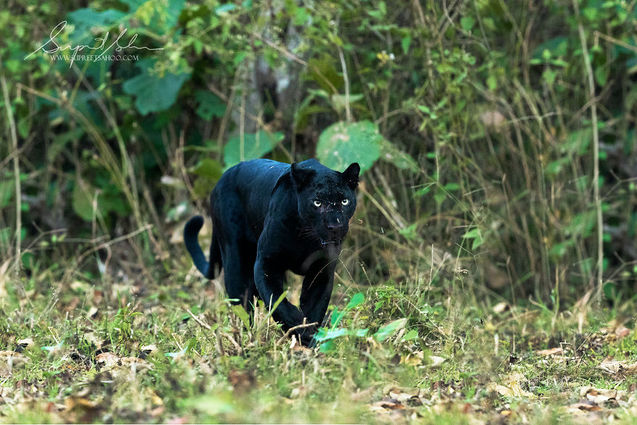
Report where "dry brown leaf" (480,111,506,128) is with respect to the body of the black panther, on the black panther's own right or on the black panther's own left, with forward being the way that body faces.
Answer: on the black panther's own left

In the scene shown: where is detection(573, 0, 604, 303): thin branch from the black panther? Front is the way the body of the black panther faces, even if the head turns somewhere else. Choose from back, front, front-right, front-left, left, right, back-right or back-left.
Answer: left

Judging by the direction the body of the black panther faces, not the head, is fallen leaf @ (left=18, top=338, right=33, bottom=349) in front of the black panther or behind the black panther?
behind

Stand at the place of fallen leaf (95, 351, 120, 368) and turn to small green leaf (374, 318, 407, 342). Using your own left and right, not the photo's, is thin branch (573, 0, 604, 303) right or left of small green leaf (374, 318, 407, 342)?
left

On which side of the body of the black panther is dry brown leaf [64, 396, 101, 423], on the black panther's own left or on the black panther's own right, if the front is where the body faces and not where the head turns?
on the black panther's own right

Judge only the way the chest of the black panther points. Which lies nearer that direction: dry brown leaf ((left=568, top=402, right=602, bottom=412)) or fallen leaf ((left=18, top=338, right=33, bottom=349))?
the dry brown leaf

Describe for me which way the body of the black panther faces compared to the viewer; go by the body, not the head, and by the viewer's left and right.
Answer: facing the viewer and to the right of the viewer

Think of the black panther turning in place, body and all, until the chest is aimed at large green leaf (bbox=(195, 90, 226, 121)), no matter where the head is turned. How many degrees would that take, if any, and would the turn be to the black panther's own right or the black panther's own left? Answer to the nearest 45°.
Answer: approximately 135° to the black panther's own left

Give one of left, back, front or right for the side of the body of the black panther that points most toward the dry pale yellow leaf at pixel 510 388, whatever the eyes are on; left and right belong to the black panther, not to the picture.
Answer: front

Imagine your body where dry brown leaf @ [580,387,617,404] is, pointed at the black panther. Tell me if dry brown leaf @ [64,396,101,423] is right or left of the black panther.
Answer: left

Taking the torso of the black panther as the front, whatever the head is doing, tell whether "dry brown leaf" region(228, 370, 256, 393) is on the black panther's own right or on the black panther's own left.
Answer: on the black panther's own right

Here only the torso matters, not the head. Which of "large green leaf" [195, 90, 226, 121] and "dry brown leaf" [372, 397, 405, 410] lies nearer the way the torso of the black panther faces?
the dry brown leaf
